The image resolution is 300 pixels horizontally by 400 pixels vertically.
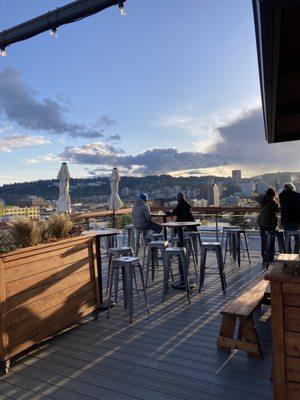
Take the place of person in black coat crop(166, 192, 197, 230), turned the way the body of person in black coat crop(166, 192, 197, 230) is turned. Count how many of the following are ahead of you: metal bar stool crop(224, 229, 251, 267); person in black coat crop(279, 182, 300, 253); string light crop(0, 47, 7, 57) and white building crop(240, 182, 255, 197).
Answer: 1

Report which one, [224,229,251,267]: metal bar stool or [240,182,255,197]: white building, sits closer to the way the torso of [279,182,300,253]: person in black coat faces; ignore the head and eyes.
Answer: the white building

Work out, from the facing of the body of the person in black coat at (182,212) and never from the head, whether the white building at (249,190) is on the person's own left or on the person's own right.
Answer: on the person's own right

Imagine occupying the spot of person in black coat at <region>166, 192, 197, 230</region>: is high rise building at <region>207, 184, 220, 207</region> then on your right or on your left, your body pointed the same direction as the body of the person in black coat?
on your right

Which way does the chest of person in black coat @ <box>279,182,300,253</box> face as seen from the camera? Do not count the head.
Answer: away from the camera

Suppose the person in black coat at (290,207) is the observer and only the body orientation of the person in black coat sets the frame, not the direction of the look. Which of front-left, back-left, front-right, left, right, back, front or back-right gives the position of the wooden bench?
back

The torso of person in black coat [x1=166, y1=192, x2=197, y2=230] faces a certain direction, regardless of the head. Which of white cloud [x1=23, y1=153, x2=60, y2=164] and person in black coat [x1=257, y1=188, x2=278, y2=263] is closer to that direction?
the white cloud

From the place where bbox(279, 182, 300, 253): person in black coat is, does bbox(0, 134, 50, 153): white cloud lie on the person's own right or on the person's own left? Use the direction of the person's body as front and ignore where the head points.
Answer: on the person's own left

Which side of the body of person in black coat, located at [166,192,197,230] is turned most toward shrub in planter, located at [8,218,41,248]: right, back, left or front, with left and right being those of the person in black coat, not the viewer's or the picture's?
left

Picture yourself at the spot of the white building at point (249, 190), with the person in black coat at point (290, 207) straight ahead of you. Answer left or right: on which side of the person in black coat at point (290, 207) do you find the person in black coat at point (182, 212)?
right

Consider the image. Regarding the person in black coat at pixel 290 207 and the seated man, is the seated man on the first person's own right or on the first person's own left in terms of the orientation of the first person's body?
on the first person's own left

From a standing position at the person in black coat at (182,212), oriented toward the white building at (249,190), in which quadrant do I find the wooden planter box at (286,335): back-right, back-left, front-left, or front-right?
back-right
